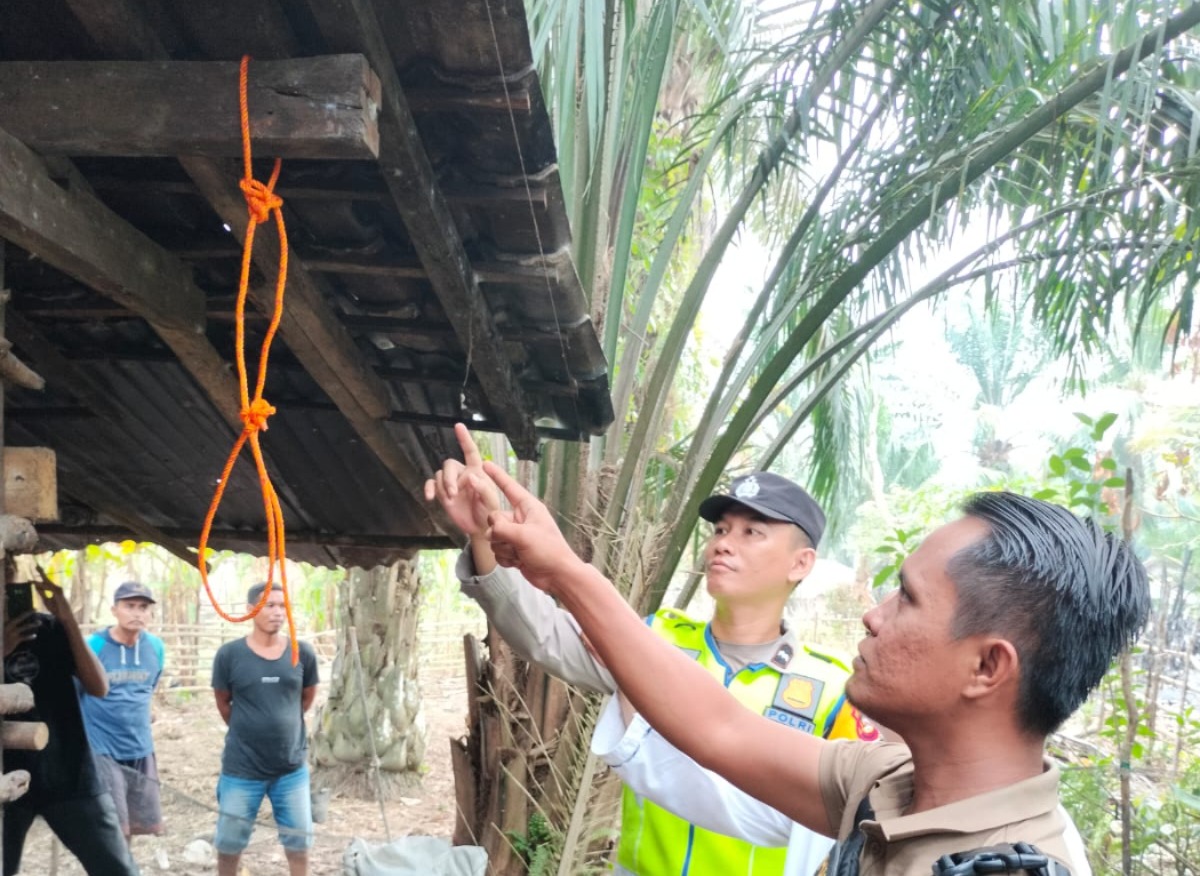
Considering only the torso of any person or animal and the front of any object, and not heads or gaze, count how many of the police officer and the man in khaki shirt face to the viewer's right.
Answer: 0

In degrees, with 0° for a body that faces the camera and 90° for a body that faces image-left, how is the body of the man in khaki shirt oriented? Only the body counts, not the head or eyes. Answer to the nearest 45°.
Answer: approximately 90°

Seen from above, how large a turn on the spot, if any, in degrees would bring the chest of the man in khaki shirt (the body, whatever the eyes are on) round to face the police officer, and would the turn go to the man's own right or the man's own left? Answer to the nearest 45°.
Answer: approximately 90° to the man's own right

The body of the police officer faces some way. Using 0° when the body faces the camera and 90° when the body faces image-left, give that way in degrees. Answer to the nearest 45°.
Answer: approximately 45°

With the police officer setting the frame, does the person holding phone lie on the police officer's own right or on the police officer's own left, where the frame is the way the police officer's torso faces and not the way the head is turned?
on the police officer's own right

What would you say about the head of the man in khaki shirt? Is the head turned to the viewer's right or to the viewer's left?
to the viewer's left

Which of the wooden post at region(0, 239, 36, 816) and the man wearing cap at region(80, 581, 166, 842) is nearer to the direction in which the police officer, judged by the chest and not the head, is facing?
the wooden post

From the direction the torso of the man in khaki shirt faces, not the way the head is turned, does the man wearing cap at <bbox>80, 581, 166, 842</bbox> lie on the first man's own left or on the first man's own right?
on the first man's own right

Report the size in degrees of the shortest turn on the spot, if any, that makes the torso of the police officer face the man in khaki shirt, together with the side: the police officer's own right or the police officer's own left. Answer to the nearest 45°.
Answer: approximately 45° to the police officer's own left

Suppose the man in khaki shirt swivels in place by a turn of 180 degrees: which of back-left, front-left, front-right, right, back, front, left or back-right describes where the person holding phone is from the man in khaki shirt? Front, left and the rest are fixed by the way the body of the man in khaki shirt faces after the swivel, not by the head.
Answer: back-left
